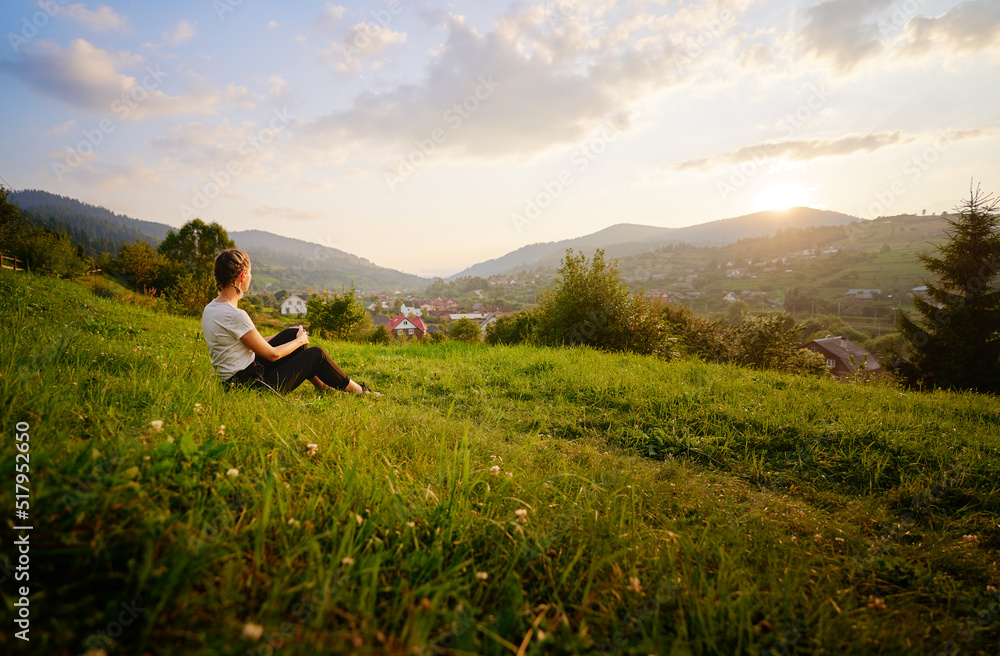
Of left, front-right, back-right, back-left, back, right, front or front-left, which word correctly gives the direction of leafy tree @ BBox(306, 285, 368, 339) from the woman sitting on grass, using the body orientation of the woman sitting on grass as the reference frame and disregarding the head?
left

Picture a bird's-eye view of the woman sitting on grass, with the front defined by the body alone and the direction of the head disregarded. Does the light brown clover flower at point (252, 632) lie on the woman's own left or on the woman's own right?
on the woman's own right

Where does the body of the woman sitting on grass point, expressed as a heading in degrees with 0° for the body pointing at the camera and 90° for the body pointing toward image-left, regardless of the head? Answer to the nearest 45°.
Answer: approximately 270°

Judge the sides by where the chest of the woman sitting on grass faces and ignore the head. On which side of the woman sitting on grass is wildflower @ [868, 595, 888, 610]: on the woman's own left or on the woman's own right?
on the woman's own right

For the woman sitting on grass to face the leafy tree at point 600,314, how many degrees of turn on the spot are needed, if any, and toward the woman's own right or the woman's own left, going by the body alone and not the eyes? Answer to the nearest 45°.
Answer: approximately 45° to the woman's own left

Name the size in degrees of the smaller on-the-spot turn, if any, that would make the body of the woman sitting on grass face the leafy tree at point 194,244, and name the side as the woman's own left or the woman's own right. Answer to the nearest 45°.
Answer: approximately 90° to the woman's own left

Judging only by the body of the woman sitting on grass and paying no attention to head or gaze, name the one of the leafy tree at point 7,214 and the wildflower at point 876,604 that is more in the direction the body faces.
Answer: the wildflower

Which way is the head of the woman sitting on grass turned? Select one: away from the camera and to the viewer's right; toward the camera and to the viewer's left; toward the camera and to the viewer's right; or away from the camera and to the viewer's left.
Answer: away from the camera and to the viewer's right
